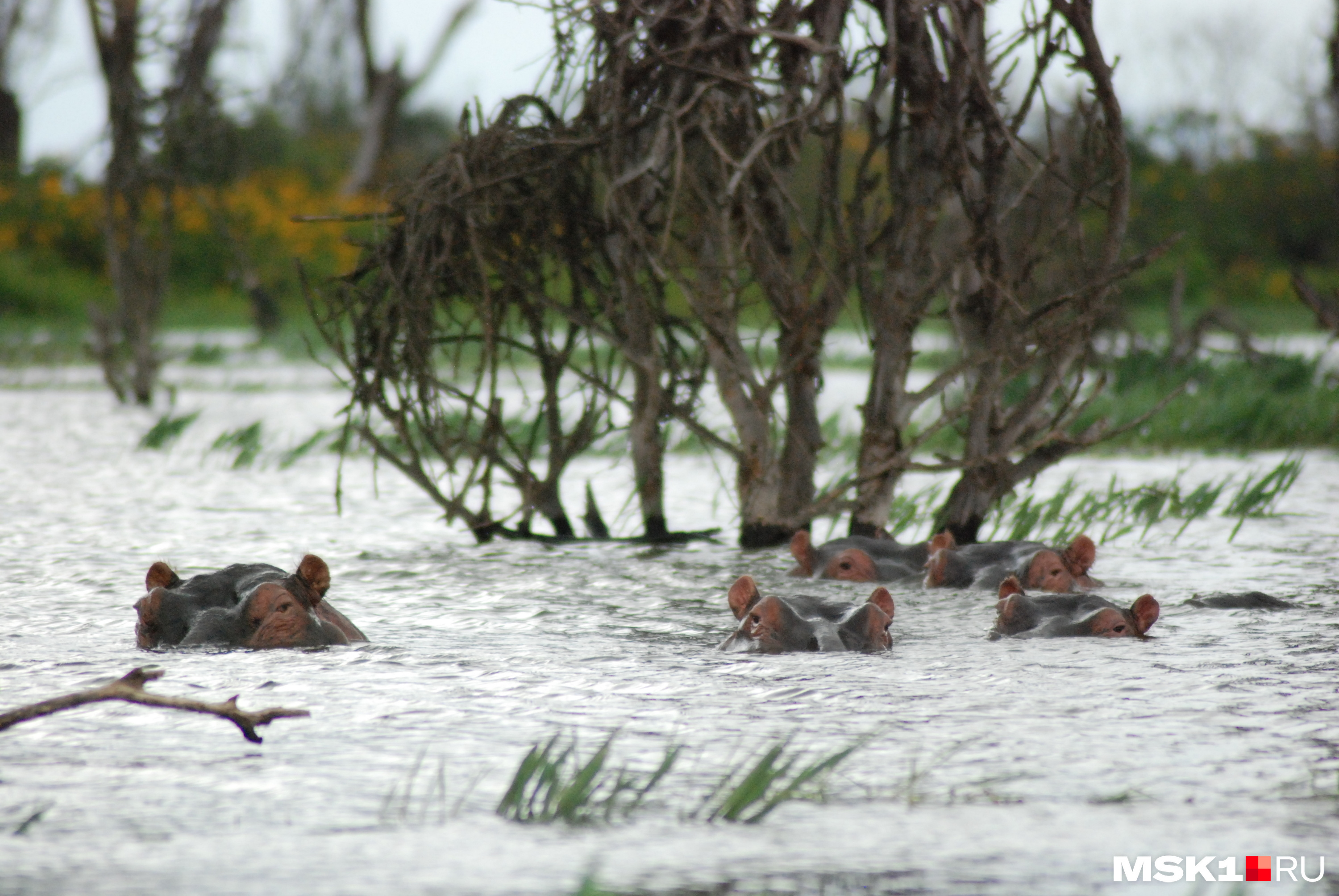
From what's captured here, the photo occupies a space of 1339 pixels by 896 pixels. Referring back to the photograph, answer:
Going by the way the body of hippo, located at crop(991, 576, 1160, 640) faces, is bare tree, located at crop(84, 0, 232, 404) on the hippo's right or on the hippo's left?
on the hippo's right

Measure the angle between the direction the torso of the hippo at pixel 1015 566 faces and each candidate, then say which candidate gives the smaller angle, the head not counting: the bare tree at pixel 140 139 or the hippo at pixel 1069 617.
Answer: the hippo

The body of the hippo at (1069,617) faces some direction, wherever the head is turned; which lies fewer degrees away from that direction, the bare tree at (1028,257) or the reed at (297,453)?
the reed

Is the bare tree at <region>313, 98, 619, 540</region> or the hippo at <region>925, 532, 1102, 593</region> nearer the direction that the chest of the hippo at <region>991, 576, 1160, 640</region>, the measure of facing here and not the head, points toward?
the bare tree

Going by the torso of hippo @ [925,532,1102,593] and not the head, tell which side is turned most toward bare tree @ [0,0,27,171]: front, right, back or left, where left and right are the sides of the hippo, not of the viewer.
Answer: right

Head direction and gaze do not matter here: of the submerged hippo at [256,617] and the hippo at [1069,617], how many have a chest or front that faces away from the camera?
0

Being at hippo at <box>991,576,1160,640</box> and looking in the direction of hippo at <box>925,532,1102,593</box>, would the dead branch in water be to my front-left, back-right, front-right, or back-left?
back-left

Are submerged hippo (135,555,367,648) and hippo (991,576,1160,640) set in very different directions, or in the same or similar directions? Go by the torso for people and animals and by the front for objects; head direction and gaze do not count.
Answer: same or similar directions

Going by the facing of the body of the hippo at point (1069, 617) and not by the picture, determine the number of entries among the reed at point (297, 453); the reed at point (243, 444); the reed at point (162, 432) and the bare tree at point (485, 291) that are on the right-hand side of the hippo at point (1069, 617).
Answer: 4

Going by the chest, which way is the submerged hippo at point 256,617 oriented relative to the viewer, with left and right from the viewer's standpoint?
facing the viewer and to the left of the viewer

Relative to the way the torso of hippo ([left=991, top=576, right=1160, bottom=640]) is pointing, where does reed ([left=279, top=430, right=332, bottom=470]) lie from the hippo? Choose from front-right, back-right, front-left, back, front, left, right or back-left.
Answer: right

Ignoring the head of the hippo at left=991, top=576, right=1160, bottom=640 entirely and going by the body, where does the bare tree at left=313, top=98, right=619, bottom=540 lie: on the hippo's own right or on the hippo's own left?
on the hippo's own right

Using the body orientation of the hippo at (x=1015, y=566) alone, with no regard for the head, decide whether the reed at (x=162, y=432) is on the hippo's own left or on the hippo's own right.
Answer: on the hippo's own right

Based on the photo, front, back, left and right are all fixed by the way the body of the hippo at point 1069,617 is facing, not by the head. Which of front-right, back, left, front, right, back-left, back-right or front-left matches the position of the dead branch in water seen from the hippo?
front

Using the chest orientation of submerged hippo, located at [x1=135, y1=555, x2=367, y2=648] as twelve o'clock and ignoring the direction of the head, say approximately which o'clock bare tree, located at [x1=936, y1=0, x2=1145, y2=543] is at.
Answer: The bare tree is roughly at 7 o'clock from the submerged hippo.

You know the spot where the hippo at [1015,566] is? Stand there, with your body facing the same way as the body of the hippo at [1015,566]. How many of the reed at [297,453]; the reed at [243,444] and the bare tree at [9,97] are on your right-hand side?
3

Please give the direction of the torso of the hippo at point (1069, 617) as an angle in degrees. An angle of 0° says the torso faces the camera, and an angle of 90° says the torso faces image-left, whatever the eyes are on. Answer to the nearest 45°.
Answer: approximately 45°
